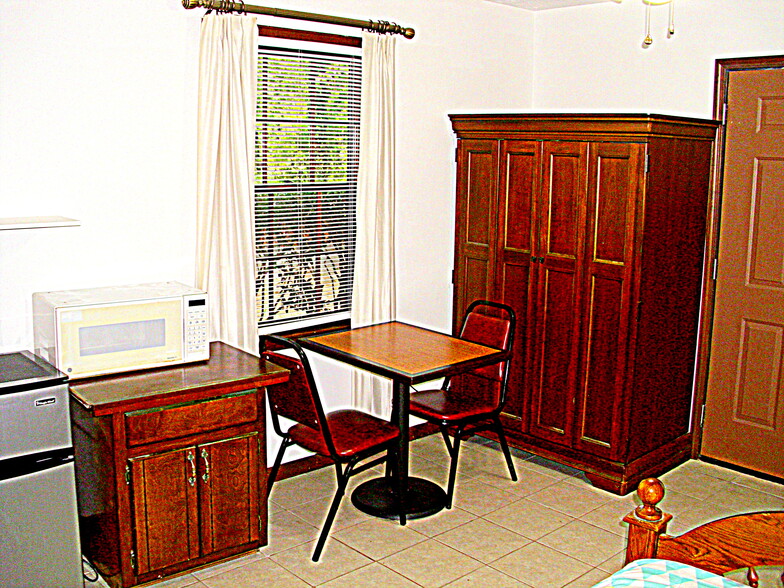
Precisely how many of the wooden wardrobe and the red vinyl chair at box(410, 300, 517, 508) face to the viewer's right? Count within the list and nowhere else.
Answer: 0

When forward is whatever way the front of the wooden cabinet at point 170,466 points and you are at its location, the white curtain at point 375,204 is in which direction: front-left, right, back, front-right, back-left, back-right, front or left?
left

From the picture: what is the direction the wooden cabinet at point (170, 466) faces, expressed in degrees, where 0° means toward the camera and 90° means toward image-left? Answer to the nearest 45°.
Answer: approximately 315°

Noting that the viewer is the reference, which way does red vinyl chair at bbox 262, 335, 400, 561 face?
facing away from the viewer and to the right of the viewer

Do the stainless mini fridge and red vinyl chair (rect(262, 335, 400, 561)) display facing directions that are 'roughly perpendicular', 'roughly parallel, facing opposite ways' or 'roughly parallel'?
roughly perpendicular

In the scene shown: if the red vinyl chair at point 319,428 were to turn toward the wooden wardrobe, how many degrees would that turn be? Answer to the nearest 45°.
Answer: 0° — it already faces it

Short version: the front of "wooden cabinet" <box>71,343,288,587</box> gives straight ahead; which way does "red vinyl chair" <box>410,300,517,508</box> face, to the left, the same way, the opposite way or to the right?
to the right

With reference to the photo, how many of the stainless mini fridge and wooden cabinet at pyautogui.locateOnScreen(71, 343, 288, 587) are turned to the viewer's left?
0

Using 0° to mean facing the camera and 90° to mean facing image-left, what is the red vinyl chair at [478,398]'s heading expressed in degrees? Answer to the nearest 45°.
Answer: approximately 45°
